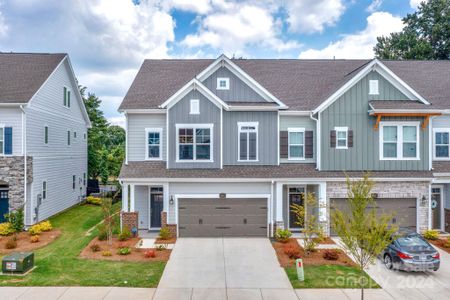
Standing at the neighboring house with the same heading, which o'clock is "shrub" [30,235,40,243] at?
The shrub is roughly at 12 o'clock from the neighboring house.

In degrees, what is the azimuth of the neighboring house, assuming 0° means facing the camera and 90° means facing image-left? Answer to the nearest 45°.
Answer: approximately 0°

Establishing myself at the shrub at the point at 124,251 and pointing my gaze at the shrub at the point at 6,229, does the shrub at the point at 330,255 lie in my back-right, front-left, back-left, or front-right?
back-right

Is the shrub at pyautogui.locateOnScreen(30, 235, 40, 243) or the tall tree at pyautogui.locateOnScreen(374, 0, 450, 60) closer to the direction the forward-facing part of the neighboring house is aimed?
the shrub
